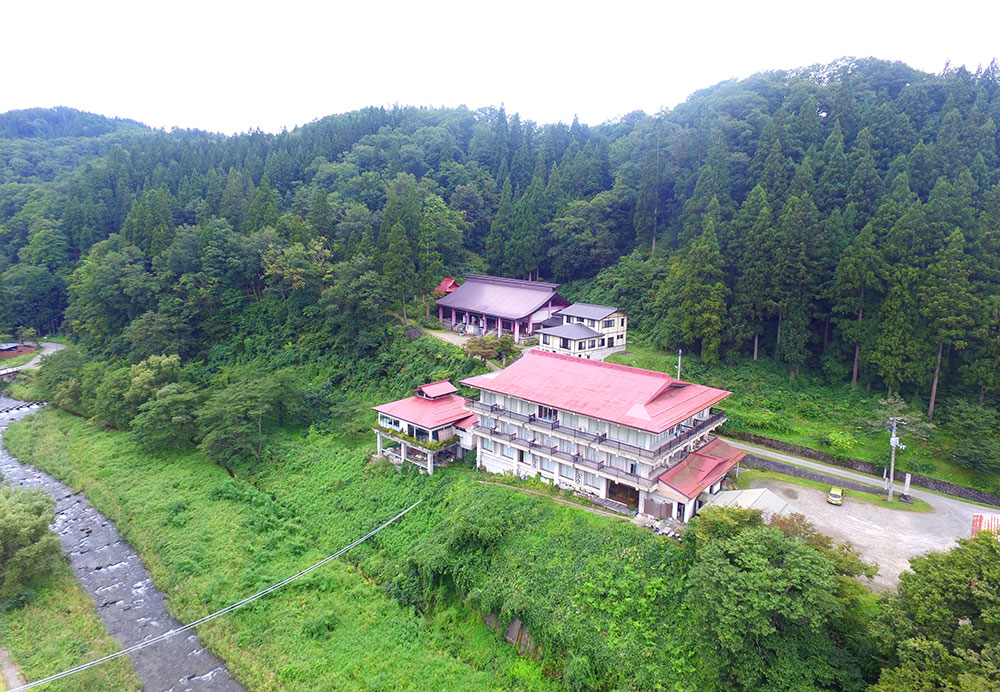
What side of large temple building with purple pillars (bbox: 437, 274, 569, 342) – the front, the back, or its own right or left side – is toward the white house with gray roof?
left

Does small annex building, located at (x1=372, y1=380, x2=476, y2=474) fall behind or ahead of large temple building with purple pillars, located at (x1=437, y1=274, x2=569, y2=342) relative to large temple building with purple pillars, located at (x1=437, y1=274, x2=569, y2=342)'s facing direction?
ahead

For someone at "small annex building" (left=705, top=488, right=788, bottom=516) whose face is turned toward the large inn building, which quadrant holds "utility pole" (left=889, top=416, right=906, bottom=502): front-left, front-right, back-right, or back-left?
back-right

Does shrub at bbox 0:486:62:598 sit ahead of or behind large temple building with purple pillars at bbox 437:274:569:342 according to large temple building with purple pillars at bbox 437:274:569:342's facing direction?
ahead

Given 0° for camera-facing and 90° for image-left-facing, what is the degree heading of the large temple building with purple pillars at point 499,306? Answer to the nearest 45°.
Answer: approximately 45°

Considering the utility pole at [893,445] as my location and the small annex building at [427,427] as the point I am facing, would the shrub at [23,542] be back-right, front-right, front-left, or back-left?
front-left

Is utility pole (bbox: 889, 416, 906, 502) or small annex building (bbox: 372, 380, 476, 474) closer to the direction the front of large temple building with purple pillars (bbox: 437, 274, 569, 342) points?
the small annex building

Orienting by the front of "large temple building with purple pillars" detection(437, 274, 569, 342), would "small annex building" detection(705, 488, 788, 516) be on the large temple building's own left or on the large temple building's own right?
on the large temple building's own left

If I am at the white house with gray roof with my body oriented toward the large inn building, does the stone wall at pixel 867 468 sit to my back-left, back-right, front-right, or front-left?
front-left

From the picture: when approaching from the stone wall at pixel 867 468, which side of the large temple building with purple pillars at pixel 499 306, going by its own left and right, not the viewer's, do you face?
left

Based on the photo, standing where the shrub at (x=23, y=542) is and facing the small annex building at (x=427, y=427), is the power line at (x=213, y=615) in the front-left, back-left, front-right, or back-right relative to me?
front-right

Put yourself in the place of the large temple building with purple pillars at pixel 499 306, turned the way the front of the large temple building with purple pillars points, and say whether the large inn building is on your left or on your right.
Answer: on your left
